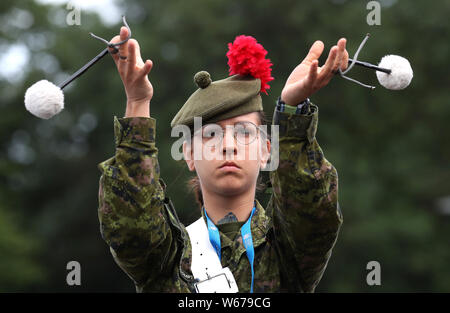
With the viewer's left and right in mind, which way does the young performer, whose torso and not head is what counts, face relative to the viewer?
facing the viewer
